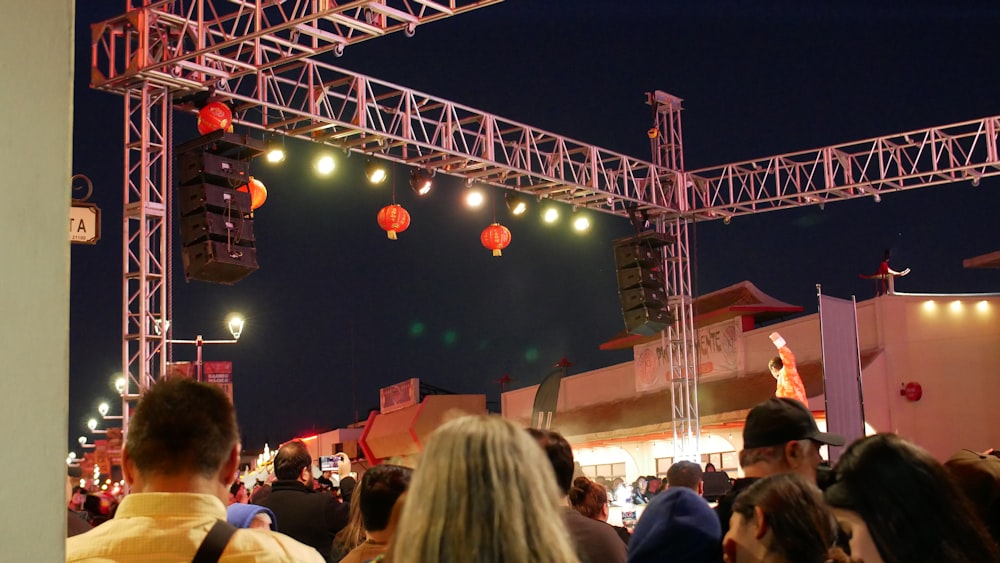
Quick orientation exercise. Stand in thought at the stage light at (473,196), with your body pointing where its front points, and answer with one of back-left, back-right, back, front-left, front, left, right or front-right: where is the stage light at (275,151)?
front-right

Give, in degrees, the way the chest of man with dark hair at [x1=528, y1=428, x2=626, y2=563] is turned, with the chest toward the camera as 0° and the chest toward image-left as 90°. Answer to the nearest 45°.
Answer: approximately 225°

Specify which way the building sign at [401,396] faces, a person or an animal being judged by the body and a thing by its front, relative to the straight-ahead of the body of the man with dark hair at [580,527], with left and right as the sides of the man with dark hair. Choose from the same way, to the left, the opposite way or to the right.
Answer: the opposite way

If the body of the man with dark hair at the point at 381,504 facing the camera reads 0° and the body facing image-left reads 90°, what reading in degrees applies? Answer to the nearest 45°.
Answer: approximately 225°

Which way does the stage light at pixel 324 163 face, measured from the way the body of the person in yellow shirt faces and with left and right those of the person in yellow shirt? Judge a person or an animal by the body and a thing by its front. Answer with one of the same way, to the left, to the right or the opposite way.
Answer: the opposite way

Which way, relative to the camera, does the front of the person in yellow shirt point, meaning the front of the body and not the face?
away from the camera

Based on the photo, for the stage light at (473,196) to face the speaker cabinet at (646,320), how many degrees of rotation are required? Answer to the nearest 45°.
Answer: approximately 90° to its left

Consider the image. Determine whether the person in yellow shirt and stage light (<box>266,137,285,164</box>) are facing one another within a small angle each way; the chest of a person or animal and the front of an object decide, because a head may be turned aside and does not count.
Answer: yes

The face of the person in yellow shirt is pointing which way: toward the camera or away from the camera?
away from the camera

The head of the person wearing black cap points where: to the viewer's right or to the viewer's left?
to the viewer's right

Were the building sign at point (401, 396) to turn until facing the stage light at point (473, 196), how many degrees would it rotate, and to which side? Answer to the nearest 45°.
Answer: approximately 45° to its left

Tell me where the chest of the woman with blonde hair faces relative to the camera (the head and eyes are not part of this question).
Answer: away from the camera

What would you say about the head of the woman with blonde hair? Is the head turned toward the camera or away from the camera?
away from the camera

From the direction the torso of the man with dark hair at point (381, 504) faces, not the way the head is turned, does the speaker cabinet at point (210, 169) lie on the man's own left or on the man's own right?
on the man's own left

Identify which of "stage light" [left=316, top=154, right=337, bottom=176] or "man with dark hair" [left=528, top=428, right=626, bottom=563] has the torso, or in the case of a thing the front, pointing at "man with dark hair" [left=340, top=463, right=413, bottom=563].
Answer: the stage light

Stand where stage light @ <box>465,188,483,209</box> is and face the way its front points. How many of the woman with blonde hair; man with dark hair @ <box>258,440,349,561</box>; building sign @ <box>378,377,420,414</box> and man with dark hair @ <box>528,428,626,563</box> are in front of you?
3

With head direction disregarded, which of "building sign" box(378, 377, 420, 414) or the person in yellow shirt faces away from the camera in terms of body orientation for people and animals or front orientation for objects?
the person in yellow shirt

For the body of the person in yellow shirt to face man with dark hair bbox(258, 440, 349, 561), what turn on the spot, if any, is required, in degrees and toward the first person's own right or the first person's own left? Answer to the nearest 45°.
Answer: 0° — they already face them
